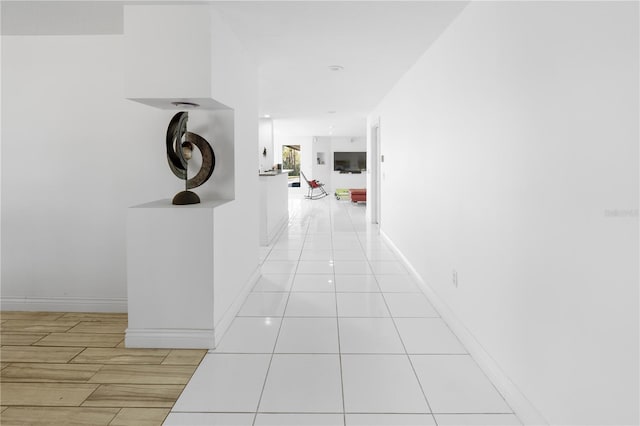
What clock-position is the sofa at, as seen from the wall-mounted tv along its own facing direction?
The sofa is roughly at 12 o'clock from the wall-mounted tv.

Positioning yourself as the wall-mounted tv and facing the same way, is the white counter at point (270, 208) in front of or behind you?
in front

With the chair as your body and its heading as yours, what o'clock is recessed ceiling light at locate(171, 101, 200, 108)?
The recessed ceiling light is roughly at 3 o'clock from the chair.

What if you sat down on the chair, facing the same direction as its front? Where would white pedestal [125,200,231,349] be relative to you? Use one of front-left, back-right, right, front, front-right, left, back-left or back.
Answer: right

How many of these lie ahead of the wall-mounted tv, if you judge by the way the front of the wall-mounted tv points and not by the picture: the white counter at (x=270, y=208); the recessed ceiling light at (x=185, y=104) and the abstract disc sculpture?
3

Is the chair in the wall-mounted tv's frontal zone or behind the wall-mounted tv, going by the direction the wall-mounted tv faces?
frontal zone

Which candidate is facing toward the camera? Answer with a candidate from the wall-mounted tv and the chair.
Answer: the wall-mounted tv

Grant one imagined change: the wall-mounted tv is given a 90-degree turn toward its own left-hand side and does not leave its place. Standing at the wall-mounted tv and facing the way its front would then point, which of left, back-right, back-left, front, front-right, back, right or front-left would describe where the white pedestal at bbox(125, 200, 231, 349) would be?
right

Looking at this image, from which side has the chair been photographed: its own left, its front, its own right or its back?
right

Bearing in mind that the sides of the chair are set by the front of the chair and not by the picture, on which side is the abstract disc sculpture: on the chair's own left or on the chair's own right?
on the chair's own right

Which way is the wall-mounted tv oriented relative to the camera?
toward the camera

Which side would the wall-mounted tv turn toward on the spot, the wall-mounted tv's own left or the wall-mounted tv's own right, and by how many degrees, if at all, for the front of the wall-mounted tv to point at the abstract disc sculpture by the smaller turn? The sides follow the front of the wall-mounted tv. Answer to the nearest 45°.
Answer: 0° — it already faces it

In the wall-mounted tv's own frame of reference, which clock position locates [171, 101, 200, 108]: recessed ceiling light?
The recessed ceiling light is roughly at 12 o'clock from the wall-mounted tv.

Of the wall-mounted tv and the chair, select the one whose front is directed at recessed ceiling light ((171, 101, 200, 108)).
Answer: the wall-mounted tv
